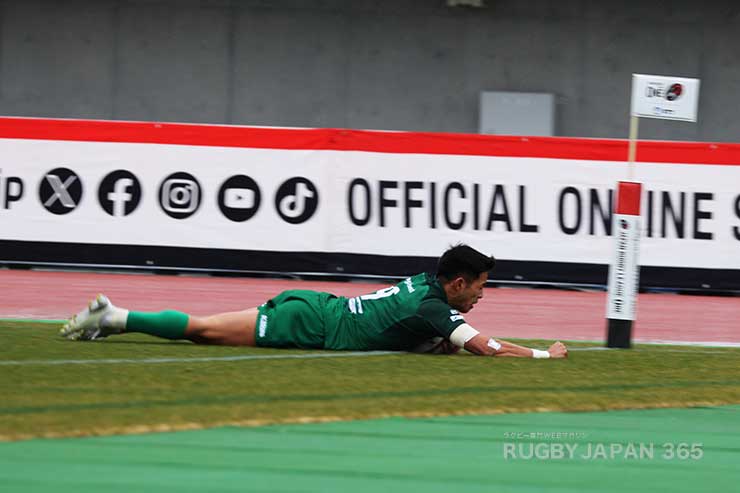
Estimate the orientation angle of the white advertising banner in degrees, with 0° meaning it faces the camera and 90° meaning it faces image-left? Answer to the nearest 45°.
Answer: approximately 0°

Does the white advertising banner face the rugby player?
yes
